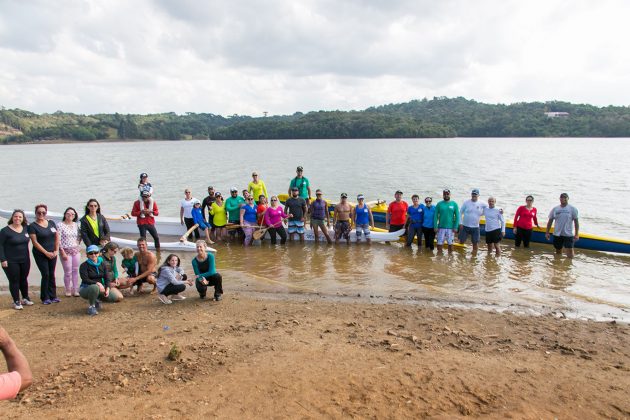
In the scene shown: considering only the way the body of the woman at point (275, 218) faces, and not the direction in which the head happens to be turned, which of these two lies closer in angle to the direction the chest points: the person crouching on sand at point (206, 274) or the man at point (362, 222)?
the person crouching on sand

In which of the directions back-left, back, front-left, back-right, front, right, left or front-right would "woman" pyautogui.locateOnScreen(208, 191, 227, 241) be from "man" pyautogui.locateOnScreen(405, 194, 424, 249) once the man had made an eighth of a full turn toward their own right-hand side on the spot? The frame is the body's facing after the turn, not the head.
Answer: front-right

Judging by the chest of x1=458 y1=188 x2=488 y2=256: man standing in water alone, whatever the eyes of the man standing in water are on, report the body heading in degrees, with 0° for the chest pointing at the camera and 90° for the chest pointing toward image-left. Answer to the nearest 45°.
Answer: approximately 0°

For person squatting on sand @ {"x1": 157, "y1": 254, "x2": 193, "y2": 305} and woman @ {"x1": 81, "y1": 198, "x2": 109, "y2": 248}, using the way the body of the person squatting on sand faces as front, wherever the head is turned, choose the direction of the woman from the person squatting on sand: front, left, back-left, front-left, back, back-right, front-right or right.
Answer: back

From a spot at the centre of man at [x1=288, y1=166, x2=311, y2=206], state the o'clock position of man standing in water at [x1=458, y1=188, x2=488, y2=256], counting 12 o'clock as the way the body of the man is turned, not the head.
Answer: The man standing in water is roughly at 10 o'clock from the man.

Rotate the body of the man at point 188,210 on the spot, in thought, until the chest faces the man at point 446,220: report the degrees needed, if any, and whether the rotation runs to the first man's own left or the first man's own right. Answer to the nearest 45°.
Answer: approximately 45° to the first man's own left

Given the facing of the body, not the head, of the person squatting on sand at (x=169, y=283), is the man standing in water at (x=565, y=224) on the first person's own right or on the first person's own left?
on the first person's own left

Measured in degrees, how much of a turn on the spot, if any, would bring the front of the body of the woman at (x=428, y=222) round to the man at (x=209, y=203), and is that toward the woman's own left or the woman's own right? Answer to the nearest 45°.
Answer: approximately 90° to the woman's own right

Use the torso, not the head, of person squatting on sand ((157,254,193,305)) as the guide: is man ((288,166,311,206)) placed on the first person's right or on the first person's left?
on the first person's left
